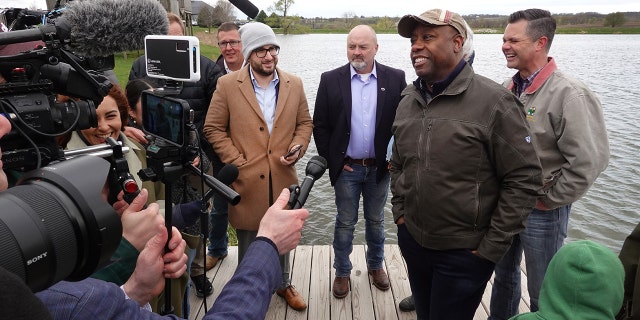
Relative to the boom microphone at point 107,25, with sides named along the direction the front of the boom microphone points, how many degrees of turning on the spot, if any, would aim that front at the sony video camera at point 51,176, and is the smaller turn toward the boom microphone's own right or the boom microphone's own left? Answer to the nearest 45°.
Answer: approximately 90° to the boom microphone's own right

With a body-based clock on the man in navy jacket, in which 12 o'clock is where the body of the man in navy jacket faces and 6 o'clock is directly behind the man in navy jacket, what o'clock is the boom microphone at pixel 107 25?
The boom microphone is roughly at 1 o'clock from the man in navy jacket.

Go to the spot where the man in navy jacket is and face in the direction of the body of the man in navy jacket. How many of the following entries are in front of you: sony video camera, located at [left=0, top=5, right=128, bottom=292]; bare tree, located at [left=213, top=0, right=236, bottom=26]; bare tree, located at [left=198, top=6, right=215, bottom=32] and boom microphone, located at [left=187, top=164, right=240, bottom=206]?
2

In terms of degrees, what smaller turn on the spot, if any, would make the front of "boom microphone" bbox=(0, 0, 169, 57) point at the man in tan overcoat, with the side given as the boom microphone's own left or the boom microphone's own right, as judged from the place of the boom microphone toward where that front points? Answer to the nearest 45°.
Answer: approximately 45° to the boom microphone's own left

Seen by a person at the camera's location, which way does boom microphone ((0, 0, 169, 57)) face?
facing to the right of the viewer

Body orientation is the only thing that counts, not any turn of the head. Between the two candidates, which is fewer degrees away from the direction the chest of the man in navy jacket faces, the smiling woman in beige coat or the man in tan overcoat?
the smiling woman in beige coat

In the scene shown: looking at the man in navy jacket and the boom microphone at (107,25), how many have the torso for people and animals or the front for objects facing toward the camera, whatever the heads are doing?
1
